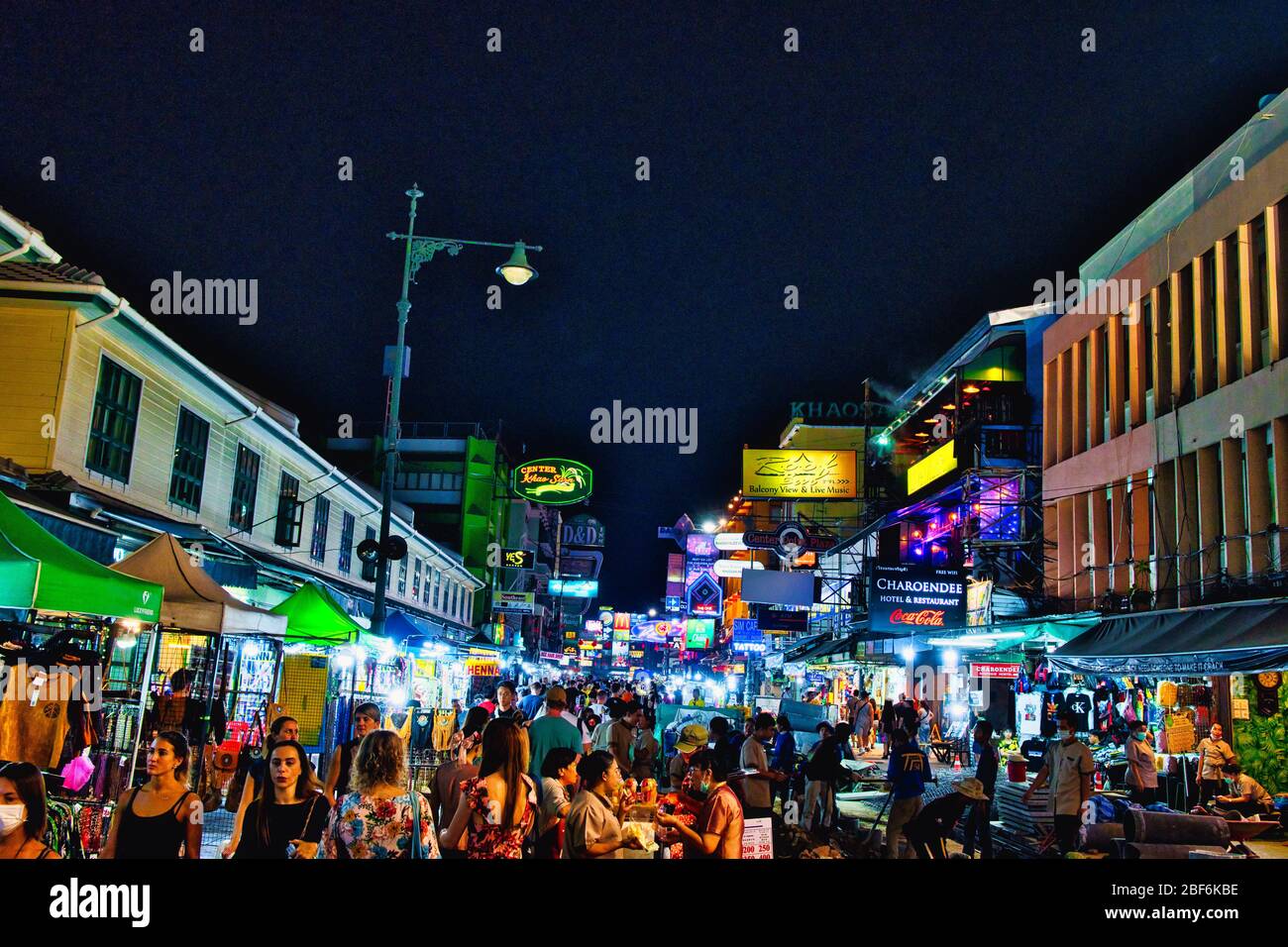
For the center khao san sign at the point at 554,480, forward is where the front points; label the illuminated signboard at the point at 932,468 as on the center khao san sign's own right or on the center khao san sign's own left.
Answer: on the center khao san sign's own left

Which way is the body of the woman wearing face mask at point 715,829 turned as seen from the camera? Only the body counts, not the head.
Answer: to the viewer's left

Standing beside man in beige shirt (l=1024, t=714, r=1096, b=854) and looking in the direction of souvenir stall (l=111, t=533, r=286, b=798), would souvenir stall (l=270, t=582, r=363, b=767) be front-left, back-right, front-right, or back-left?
front-right

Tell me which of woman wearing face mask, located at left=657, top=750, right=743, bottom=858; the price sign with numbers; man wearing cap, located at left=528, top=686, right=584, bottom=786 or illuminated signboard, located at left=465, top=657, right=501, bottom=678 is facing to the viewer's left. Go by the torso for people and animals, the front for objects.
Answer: the woman wearing face mask

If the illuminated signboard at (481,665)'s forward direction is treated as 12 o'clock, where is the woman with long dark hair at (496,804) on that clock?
The woman with long dark hair is roughly at 12 o'clock from the illuminated signboard.

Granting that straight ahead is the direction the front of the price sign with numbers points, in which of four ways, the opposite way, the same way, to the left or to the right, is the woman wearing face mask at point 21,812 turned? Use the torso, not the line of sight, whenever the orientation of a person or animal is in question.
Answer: the same way

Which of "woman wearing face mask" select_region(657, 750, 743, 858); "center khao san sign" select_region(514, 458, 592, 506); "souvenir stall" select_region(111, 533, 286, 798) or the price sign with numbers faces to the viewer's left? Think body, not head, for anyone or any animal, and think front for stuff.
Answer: the woman wearing face mask

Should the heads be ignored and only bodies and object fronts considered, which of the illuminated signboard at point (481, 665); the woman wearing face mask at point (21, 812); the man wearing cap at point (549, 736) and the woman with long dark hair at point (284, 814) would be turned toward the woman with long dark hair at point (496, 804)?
the illuminated signboard

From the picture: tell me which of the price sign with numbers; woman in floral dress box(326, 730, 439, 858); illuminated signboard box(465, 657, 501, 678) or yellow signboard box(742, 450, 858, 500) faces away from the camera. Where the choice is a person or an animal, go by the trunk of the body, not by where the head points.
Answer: the woman in floral dress

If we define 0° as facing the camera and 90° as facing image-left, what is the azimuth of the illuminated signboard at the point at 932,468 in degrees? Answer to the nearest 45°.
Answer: approximately 45°

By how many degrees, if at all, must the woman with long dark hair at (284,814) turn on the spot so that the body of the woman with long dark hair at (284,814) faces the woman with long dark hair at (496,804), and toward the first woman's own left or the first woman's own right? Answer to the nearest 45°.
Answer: approximately 90° to the first woman's own left

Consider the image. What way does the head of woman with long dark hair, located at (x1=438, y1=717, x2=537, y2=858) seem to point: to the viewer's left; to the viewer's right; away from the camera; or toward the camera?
away from the camera

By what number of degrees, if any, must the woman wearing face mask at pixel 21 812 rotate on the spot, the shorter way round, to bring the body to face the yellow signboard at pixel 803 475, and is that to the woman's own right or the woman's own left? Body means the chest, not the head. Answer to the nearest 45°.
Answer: approximately 180°

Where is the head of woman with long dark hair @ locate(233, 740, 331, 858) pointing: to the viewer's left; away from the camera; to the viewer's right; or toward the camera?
toward the camera

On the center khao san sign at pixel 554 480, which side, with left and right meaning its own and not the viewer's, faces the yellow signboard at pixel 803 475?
left

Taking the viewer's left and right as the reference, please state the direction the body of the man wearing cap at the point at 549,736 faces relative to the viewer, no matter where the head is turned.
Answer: facing away from the viewer

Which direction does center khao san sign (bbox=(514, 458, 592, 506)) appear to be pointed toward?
toward the camera

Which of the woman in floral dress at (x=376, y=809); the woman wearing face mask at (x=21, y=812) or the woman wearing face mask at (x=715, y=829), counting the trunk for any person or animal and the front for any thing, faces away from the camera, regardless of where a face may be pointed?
the woman in floral dress
